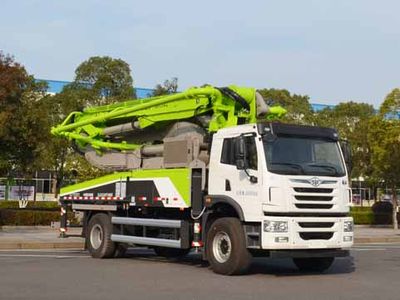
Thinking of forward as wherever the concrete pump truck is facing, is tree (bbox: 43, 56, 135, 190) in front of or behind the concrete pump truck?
behind

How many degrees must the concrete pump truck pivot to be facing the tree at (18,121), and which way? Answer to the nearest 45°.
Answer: approximately 180°

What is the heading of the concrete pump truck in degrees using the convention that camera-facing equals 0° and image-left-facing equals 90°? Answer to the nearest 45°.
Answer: approximately 315°

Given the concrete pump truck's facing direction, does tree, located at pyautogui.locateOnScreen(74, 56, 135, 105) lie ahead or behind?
behind

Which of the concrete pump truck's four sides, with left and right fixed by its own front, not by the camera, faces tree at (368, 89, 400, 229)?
left
